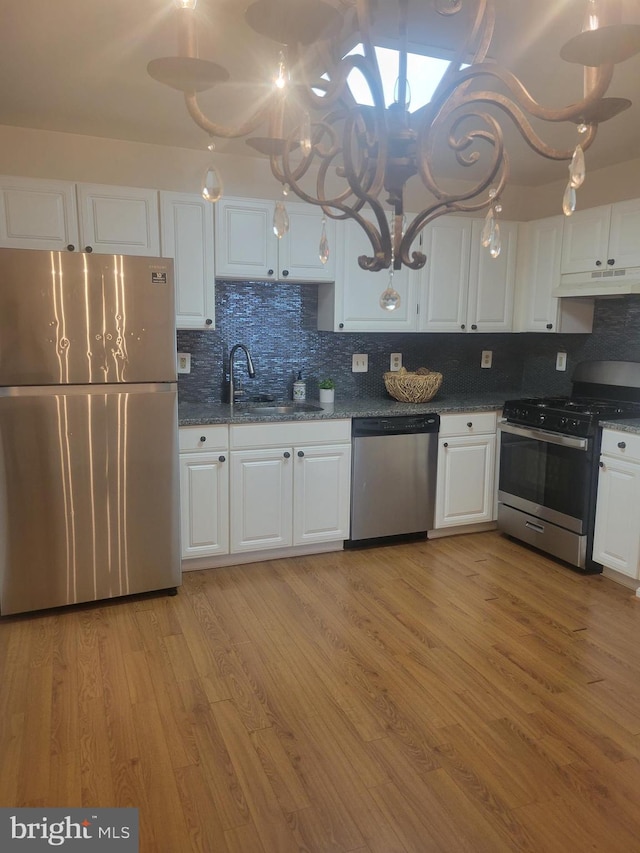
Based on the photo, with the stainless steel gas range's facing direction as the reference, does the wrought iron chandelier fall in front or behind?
in front

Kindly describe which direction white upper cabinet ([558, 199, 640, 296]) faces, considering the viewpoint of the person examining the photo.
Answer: facing the viewer and to the left of the viewer

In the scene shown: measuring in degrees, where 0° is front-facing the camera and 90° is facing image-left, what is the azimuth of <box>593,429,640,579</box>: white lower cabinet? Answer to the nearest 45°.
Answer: approximately 45°

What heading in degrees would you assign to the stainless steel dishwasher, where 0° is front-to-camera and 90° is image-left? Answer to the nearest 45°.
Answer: approximately 315°

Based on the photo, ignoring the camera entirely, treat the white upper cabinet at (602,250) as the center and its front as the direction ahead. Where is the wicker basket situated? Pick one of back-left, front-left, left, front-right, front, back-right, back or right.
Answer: front-right

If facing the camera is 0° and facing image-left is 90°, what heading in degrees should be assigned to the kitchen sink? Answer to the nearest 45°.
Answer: approximately 0°

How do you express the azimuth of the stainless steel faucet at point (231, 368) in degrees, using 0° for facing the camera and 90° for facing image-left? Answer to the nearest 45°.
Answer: approximately 315°
